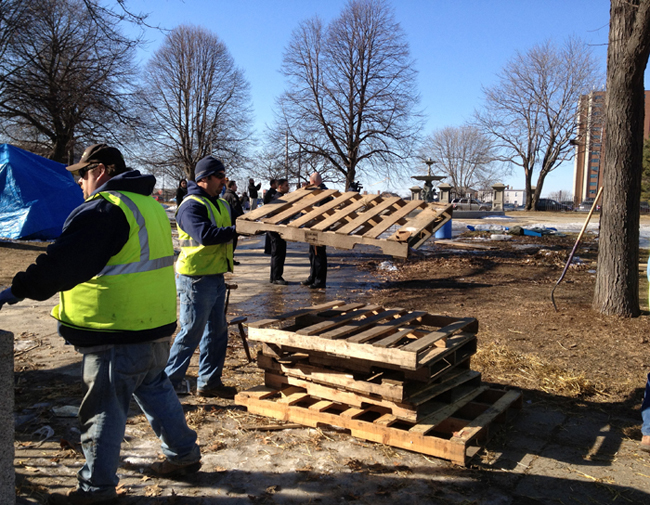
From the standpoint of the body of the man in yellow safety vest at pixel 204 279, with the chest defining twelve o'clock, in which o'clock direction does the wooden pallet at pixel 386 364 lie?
The wooden pallet is roughly at 1 o'clock from the man in yellow safety vest.

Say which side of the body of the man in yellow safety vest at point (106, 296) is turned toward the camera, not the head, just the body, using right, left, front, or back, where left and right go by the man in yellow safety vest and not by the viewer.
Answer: left

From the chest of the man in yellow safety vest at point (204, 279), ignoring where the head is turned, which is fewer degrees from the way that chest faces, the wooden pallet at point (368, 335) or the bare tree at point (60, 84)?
the wooden pallet

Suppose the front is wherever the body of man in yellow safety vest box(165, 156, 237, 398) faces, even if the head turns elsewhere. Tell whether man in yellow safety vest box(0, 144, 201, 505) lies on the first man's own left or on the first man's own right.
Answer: on the first man's own right

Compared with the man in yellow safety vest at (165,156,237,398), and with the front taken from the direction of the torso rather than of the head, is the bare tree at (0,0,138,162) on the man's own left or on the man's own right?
on the man's own left

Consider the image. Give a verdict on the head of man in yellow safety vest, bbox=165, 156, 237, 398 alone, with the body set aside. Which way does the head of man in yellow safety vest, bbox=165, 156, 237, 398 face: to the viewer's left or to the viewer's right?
to the viewer's right

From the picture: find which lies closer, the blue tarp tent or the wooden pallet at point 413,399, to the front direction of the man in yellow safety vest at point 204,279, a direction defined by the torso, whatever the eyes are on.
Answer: the wooden pallet

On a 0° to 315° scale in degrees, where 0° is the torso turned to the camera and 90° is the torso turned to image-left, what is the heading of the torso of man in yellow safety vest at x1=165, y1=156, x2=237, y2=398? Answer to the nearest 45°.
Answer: approximately 270°

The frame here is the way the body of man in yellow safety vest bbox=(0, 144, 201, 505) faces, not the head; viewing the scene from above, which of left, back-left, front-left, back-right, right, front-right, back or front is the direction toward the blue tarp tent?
right

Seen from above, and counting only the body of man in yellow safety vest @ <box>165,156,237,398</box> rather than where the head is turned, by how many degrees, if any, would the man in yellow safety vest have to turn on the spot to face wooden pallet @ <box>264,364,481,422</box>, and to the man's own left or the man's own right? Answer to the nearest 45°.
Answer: approximately 45° to the man's own right
